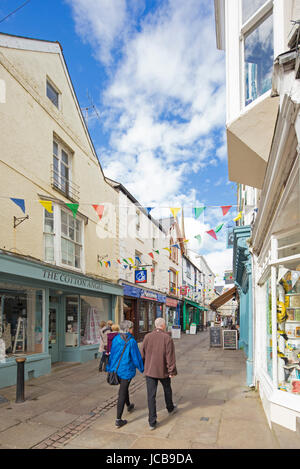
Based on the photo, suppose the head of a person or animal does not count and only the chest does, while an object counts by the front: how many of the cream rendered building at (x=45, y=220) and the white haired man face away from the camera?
1

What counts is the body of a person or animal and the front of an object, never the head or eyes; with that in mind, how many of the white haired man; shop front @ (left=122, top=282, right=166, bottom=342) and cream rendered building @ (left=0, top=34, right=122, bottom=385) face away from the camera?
1

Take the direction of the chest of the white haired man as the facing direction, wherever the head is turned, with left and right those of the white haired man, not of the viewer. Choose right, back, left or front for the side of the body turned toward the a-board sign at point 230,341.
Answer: front

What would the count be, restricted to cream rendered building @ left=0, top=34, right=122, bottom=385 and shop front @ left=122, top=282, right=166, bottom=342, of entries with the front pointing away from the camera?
0

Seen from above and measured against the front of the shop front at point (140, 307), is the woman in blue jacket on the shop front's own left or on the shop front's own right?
on the shop front's own right

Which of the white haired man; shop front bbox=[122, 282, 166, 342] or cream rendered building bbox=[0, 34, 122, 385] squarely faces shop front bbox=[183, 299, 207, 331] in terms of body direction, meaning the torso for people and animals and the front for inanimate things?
the white haired man

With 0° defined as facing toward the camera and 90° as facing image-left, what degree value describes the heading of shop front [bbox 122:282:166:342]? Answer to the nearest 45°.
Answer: approximately 315°

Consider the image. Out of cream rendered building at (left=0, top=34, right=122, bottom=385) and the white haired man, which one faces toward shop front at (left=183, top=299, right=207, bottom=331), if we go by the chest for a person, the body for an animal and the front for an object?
the white haired man

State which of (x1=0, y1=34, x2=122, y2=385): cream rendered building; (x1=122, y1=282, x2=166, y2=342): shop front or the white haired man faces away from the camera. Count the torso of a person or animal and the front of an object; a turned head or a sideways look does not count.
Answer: the white haired man

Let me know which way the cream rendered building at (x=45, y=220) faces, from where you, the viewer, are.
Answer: facing the viewer and to the right of the viewer

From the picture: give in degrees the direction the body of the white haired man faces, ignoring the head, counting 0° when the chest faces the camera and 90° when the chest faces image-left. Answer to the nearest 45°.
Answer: approximately 180°

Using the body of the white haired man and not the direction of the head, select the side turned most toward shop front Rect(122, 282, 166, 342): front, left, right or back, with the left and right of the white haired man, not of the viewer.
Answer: front
